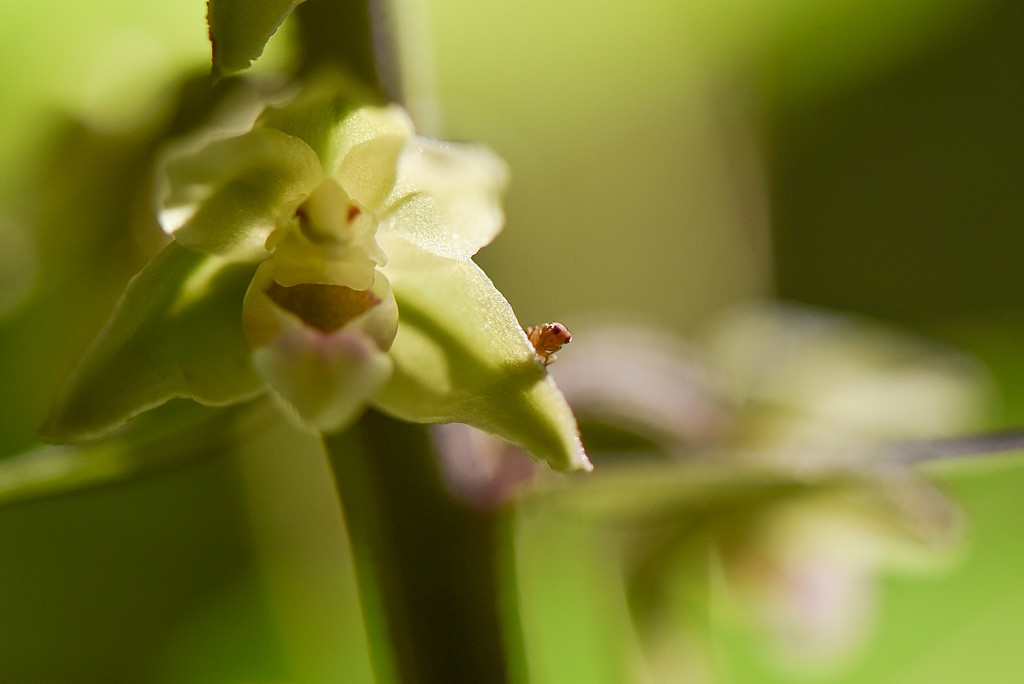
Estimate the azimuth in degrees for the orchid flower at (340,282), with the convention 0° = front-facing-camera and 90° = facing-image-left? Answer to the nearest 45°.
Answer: approximately 0°

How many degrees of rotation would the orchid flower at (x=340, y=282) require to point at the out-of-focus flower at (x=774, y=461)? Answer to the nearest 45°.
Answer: approximately 135° to its left
